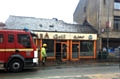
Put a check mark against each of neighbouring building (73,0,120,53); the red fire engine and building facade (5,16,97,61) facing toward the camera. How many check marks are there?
2

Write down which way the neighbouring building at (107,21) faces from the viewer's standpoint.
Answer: facing the viewer

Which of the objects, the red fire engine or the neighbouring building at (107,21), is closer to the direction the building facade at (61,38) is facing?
the red fire engine

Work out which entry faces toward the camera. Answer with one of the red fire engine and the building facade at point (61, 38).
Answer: the building facade

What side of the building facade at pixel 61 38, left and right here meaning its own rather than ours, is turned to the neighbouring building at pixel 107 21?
left

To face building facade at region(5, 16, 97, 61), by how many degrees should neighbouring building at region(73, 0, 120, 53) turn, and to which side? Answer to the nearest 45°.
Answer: approximately 45° to its right

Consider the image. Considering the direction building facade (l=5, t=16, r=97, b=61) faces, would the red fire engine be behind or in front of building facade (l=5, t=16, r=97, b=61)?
in front

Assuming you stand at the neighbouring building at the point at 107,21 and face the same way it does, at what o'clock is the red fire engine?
The red fire engine is roughly at 1 o'clock from the neighbouring building.

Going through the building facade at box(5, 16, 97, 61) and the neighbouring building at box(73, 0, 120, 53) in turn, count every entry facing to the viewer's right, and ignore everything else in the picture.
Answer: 0

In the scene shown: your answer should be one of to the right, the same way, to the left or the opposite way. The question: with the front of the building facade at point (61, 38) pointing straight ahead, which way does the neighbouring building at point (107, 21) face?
the same way
